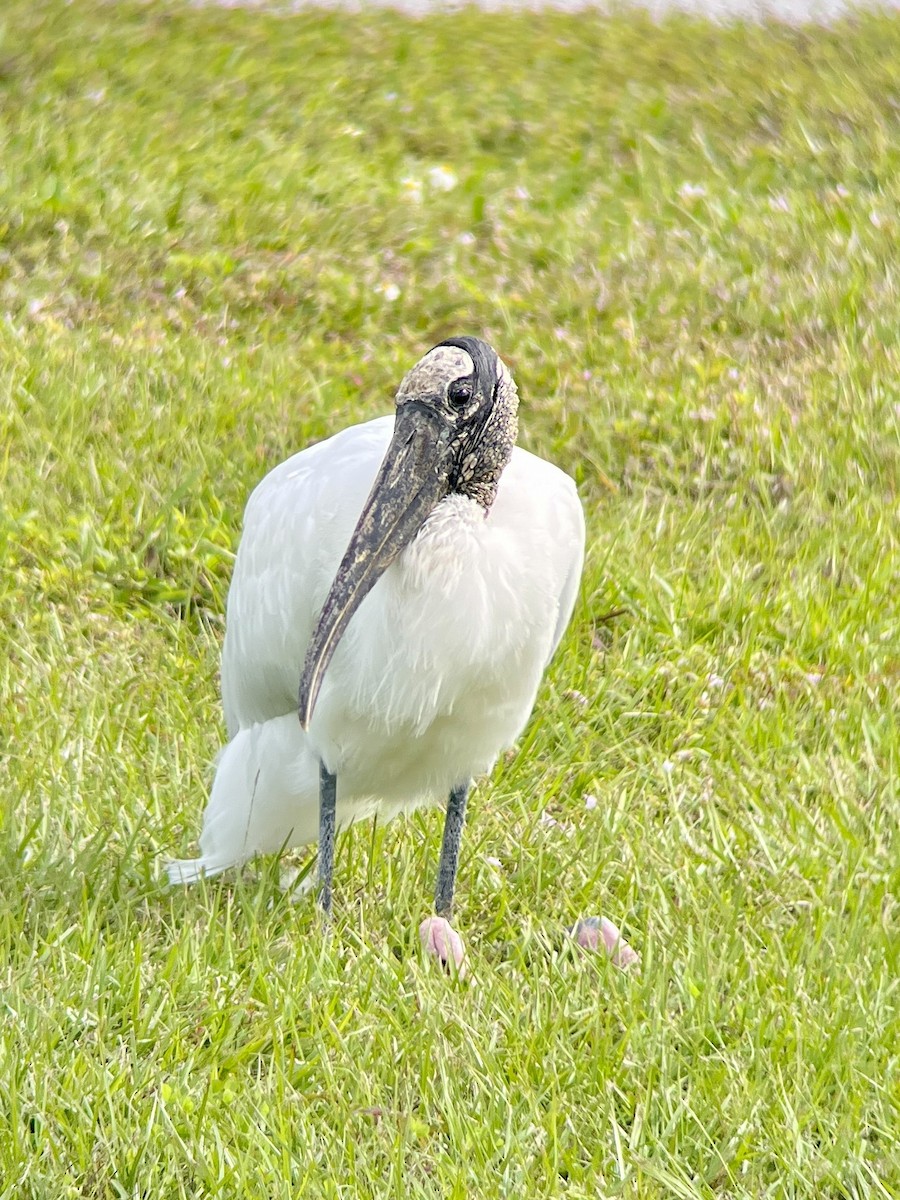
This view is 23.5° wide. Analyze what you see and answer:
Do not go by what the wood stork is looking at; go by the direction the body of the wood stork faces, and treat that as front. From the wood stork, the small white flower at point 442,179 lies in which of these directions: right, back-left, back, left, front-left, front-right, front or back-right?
back-left

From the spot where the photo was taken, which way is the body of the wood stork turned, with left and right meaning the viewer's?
facing the viewer and to the right of the viewer

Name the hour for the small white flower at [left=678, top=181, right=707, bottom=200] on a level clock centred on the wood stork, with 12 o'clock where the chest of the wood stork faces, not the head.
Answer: The small white flower is roughly at 8 o'clock from the wood stork.
